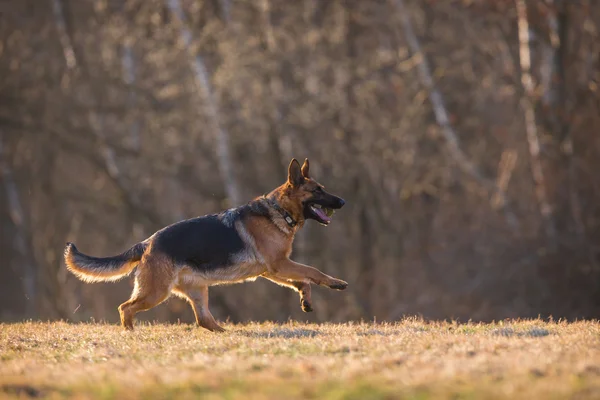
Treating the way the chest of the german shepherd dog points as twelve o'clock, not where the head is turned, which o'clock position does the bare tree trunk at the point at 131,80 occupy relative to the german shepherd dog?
The bare tree trunk is roughly at 9 o'clock from the german shepherd dog.

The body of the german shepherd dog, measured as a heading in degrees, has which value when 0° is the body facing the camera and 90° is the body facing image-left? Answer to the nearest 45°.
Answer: approximately 270°

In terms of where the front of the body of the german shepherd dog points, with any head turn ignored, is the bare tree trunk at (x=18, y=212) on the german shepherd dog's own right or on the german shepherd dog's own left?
on the german shepherd dog's own left

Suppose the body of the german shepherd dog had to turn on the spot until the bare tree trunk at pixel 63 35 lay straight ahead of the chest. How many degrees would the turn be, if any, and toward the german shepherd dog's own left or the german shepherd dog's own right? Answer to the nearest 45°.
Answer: approximately 90° to the german shepherd dog's own left

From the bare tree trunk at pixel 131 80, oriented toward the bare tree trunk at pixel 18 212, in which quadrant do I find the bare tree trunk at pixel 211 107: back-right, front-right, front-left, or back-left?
back-left

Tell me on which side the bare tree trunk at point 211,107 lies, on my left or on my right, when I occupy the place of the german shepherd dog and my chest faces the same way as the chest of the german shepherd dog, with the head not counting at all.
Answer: on my left

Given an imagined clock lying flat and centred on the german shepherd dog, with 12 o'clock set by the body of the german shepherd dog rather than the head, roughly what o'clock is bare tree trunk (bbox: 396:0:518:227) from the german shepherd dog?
The bare tree trunk is roughly at 10 o'clock from the german shepherd dog.

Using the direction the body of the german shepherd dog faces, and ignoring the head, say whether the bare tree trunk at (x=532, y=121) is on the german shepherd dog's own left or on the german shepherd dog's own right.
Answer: on the german shepherd dog's own left
